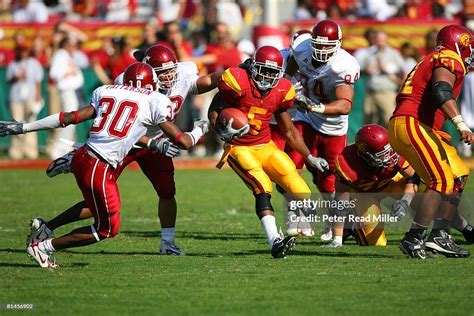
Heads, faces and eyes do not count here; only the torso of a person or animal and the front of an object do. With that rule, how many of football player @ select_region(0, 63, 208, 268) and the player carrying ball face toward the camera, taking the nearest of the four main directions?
1

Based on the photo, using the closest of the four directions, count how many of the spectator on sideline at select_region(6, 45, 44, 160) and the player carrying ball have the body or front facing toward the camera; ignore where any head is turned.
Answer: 2

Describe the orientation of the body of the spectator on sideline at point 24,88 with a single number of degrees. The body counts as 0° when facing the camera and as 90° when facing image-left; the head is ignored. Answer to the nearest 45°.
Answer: approximately 0°

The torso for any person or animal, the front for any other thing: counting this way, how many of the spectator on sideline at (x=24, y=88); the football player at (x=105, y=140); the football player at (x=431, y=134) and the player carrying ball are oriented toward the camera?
2

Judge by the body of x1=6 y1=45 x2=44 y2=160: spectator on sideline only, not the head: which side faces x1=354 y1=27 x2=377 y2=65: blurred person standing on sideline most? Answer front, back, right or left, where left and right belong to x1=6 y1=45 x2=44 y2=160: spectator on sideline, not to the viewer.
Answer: left

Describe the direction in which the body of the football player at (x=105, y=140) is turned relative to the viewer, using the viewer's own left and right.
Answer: facing away from the viewer and to the right of the viewer
